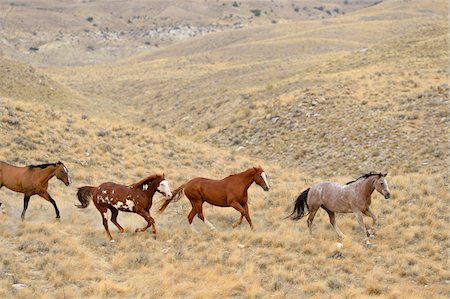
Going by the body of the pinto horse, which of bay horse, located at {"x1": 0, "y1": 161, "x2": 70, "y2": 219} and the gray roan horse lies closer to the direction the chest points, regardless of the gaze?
the gray roan horse

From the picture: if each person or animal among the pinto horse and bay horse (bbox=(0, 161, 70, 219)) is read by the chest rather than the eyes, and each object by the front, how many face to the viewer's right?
2

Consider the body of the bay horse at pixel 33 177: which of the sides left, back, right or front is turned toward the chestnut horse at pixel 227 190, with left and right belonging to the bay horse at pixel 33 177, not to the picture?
front

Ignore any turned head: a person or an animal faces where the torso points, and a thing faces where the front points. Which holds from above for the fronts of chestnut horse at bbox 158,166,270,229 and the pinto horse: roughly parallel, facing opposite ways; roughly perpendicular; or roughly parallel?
roughly parallel

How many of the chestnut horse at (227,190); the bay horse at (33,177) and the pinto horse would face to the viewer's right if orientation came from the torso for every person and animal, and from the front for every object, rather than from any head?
3

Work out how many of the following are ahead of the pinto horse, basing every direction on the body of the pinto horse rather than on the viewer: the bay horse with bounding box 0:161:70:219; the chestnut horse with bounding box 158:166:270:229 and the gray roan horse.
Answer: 2

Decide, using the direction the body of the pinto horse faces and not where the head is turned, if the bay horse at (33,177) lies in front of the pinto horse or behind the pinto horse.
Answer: behind

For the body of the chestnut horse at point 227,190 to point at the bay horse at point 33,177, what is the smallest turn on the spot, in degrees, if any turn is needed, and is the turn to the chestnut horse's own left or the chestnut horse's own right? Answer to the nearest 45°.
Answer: approximately 180°

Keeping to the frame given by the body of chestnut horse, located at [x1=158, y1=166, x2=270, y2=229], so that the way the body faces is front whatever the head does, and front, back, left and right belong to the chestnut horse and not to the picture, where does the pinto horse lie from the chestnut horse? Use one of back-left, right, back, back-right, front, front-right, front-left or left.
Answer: back

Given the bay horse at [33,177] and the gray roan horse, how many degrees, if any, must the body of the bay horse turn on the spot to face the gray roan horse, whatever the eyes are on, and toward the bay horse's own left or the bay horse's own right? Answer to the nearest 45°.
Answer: approximately 45° to the bay horse's own right

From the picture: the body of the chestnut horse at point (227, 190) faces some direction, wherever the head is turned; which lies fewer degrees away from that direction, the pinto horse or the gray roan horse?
the gray roan horse

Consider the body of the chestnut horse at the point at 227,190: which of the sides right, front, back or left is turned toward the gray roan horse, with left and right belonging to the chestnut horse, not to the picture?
front

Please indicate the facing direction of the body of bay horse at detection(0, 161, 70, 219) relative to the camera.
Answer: to the viewer's right

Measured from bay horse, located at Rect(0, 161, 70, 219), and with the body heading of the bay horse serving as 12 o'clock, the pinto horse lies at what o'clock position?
The pinto horse is roughly at 1 o'clock from the bay horse.

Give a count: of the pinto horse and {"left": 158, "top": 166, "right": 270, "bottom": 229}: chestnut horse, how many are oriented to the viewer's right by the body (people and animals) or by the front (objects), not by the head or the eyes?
2

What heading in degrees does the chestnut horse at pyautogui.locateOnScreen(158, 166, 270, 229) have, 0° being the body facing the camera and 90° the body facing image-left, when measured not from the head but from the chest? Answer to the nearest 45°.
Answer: approximately 270°

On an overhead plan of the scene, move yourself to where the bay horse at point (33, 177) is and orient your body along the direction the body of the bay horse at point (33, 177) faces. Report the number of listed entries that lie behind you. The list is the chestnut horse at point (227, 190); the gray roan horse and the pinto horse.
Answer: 0

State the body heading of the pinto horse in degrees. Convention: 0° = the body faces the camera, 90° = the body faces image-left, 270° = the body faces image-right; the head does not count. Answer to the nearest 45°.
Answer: approximately 270°
